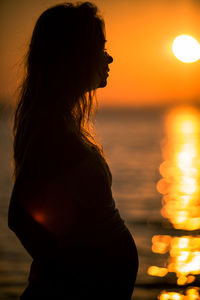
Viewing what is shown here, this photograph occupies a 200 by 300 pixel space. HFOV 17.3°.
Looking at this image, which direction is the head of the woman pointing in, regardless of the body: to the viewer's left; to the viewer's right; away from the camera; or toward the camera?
to the viewer's right

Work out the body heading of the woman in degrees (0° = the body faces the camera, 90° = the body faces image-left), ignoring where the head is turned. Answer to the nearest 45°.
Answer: approximately 270°
